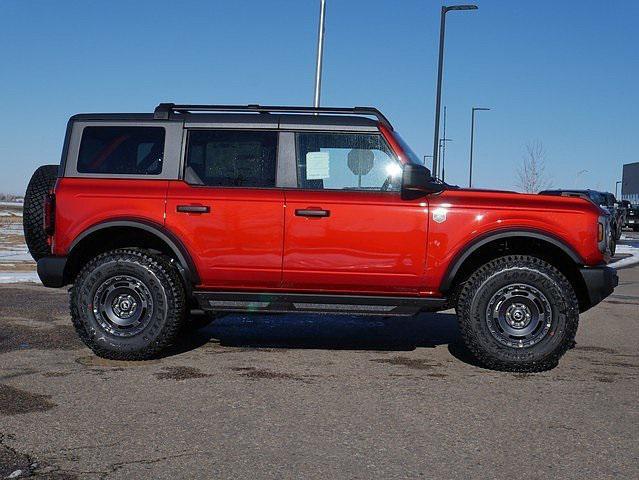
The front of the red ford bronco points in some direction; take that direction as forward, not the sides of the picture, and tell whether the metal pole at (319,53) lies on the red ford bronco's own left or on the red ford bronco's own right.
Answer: on the red ford bronco's own left

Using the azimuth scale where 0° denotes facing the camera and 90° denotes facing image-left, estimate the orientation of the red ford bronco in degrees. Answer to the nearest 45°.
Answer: approximately 270°
